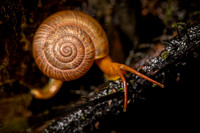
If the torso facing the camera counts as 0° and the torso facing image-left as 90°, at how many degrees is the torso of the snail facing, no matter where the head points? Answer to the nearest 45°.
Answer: approximately 270°
